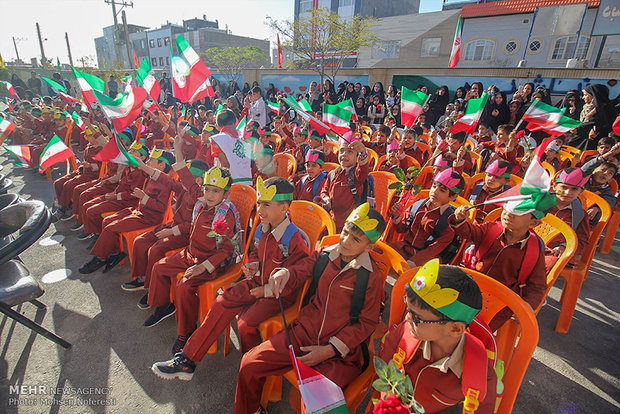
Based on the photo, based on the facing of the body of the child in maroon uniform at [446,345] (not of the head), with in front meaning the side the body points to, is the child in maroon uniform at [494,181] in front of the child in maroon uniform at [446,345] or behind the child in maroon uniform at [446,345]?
behind

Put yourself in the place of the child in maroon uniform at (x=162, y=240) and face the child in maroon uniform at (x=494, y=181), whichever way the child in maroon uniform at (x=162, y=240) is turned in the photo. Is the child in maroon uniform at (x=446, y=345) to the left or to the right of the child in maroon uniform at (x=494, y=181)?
right

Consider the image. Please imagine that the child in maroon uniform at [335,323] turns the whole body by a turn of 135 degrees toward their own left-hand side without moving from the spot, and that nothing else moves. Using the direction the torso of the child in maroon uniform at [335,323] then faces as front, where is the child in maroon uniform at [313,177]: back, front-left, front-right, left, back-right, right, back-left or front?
left

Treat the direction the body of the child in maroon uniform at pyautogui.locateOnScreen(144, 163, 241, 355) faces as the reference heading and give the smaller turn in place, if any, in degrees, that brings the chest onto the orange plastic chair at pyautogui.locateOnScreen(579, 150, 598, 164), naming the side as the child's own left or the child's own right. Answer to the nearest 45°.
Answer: approximately 135° to the child's own left

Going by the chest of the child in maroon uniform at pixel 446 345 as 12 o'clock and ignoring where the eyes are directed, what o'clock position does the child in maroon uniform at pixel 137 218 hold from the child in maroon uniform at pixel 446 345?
the child in maroon uniform at pixel 137 218 is roughly at 2 o'clock from the child in maroon uniform at pixel 446 345.
